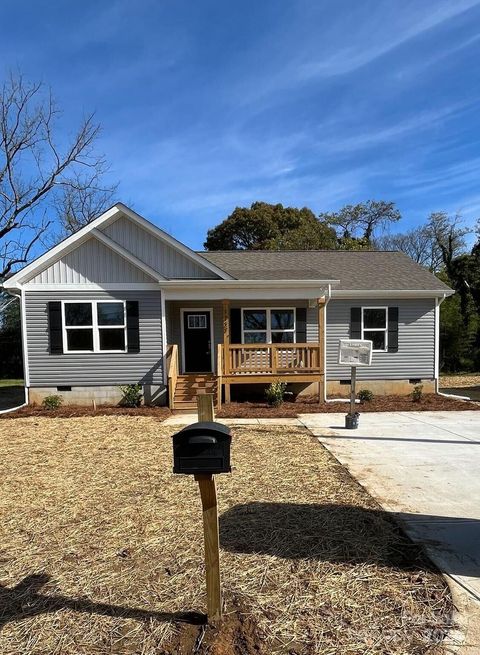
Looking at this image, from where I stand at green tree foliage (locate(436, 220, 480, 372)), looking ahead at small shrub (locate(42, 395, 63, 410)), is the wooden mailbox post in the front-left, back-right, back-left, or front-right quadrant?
front-left

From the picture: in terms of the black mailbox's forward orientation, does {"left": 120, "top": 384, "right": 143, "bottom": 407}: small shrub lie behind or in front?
behind

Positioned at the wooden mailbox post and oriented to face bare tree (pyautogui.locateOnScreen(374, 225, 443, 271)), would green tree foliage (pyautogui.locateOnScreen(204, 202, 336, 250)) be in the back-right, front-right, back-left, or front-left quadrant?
front-left

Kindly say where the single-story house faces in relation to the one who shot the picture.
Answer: facing the viewer

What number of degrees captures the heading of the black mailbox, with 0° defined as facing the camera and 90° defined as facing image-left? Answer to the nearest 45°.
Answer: approximately 0°

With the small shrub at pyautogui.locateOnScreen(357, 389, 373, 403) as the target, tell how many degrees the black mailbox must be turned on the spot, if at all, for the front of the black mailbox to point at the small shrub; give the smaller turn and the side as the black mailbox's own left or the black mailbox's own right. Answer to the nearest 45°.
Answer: approximately 135° to the black mailbox's own left

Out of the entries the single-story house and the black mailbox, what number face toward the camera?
2

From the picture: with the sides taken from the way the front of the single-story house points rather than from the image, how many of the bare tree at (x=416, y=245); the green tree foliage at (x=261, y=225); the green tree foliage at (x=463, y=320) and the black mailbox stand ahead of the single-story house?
1

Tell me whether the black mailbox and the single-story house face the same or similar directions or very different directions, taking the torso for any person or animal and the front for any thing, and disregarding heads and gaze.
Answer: same or similar directions

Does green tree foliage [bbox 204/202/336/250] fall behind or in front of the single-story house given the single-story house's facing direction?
behind

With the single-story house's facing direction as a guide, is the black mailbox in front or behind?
in front

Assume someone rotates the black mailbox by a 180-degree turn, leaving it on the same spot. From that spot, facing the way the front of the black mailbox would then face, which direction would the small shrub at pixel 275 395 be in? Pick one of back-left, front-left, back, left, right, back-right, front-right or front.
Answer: front

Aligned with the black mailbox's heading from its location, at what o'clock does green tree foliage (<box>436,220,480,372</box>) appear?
The green tree foliage is roughly at 7 o'clock from the black mailbox.

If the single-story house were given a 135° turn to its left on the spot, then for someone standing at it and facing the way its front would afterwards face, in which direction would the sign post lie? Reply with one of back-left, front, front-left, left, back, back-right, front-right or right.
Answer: right

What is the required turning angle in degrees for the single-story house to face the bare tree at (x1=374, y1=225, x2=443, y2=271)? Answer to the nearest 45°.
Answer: approximately 135° to its left

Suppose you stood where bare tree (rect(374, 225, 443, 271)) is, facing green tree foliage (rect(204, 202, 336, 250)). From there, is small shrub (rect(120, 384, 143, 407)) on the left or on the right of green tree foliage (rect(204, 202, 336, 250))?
left

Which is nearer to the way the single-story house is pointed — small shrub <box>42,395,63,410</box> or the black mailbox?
the black mailbox
